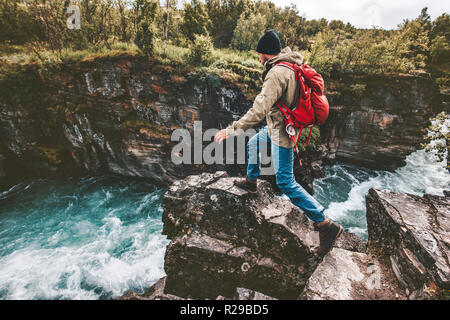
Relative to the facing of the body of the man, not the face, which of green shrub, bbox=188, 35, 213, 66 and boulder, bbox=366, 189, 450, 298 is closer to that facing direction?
the green shrub

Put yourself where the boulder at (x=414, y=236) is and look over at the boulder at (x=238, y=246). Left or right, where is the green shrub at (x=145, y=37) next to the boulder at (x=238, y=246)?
right

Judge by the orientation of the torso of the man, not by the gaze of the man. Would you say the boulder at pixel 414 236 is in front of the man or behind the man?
behind

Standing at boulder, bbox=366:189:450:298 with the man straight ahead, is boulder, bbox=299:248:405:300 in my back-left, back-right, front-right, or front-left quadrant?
front-left

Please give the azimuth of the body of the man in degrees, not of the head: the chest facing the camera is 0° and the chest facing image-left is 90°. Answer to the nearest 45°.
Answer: approximately 90°
